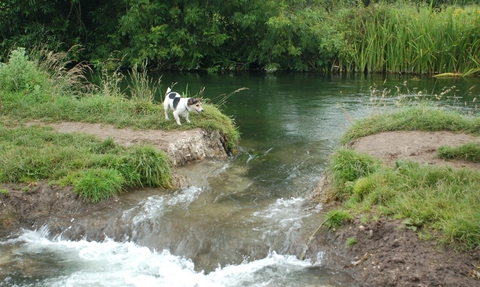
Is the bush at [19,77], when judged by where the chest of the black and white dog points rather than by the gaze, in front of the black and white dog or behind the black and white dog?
behind

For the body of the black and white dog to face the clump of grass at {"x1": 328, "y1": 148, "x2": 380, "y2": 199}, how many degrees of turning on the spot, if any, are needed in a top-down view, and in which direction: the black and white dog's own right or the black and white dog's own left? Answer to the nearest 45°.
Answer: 0° — it already faces it

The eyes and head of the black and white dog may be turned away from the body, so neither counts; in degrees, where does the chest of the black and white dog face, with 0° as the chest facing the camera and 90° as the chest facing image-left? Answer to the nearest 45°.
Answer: approximately 315°

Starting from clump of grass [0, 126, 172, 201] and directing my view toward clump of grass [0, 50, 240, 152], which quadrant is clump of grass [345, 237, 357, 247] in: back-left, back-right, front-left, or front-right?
back-right

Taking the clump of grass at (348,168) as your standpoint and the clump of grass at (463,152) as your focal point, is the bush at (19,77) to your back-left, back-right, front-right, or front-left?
back-left

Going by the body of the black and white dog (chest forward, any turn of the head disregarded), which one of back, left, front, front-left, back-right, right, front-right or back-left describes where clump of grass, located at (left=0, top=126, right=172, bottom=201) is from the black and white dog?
right

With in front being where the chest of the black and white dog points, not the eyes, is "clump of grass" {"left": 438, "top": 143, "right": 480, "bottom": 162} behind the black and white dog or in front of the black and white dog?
in front

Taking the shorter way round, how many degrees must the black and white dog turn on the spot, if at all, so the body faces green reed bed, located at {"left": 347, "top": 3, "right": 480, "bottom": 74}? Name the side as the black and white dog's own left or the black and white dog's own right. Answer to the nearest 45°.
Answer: approximately 90° to the black and white dog's own left

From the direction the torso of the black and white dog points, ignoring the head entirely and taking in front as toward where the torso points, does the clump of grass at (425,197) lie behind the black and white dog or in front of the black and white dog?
in front
